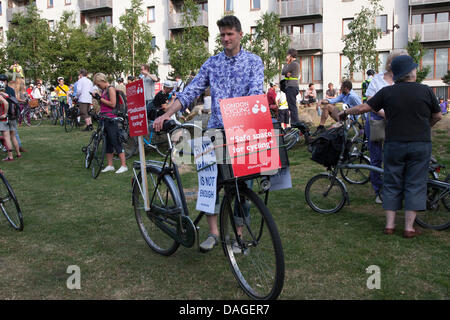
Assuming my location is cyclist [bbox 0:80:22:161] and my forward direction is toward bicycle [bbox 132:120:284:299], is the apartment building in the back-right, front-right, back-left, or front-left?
back-left

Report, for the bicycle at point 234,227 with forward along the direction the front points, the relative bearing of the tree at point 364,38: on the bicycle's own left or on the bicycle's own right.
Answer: on the bicycle's own left

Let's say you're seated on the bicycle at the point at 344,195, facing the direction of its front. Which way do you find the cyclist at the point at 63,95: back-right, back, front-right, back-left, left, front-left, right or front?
front-right

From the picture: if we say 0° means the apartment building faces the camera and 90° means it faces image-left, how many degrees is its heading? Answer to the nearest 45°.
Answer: approximately 0°

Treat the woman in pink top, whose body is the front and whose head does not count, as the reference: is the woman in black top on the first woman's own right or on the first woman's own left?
on the first woman's own left

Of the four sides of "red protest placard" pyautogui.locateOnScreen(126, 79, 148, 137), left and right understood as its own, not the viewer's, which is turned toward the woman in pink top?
back

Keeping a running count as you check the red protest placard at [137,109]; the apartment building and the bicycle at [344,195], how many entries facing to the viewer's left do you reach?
1

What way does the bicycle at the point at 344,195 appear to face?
to the viewer's left
